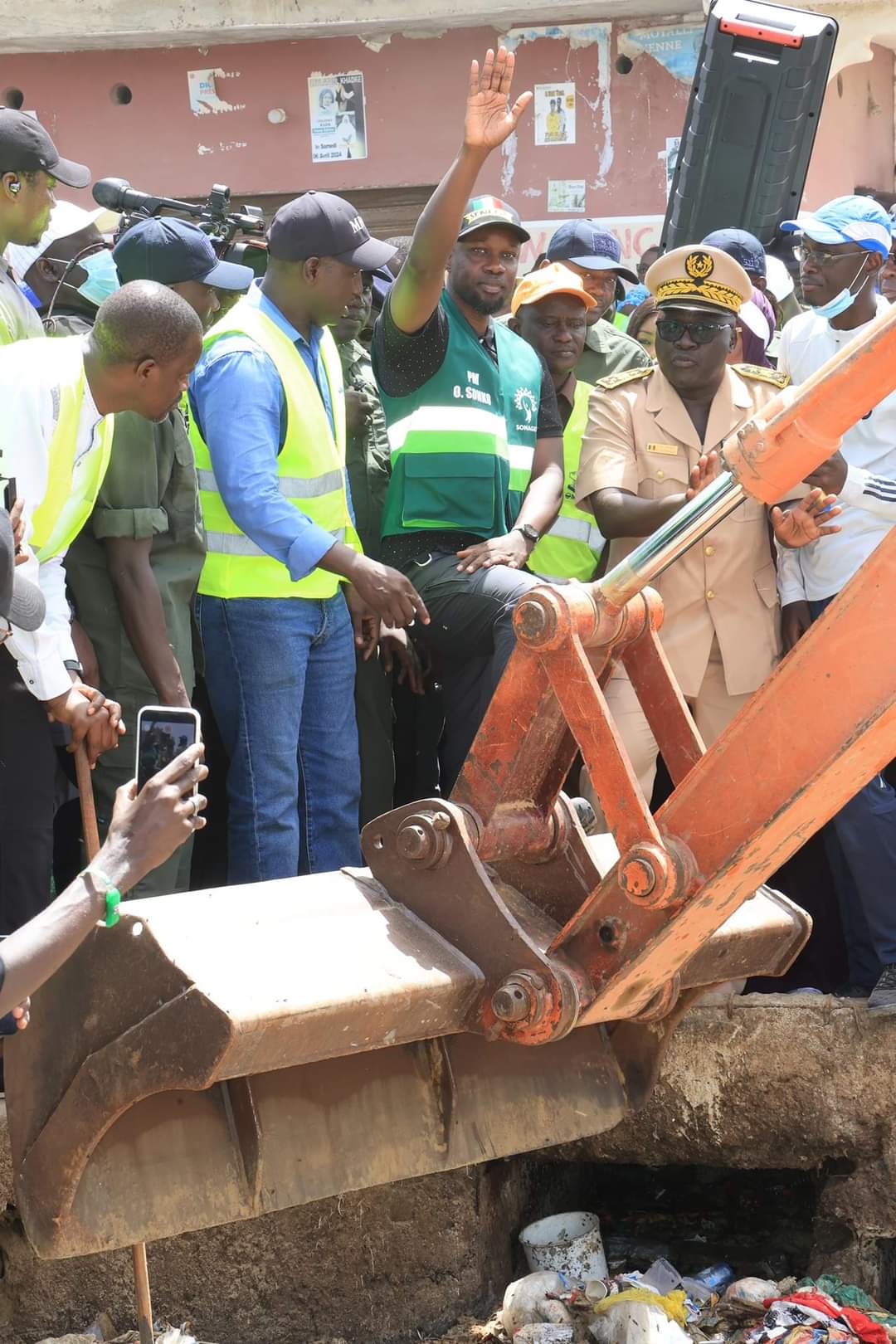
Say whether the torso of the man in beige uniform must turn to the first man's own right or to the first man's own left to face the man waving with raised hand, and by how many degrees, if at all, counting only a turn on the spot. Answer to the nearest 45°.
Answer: approximately 90° to the first man's own right

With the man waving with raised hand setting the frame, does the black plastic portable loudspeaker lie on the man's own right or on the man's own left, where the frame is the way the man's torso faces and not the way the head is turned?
on the man's own left

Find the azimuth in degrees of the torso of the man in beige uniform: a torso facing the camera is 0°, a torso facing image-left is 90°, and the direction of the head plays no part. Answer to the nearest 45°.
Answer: approximately 0°

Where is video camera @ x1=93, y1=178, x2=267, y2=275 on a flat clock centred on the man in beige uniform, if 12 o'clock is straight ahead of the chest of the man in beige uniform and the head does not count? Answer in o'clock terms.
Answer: The video camera is roughly at 4 o'clock from the man in beige uniform.

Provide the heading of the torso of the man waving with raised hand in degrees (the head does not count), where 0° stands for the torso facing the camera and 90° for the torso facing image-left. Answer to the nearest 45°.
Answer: approximately 315°

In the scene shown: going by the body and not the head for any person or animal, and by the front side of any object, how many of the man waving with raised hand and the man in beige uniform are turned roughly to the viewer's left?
0
